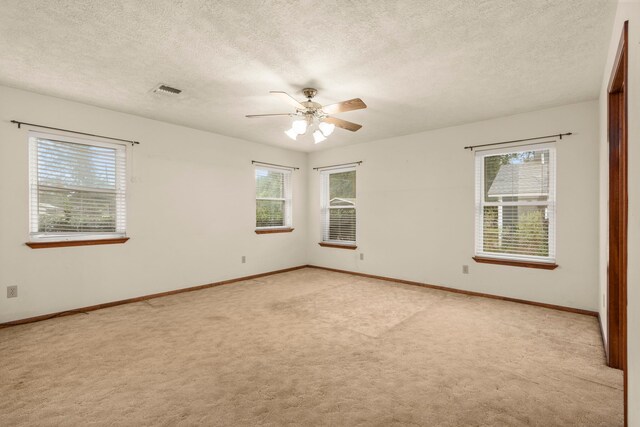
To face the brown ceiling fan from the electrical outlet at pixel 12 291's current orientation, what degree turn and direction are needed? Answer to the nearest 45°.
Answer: approximately 45° to its left

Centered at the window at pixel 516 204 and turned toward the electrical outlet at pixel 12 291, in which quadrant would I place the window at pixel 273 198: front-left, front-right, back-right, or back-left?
front-right

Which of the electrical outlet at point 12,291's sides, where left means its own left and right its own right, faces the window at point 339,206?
left

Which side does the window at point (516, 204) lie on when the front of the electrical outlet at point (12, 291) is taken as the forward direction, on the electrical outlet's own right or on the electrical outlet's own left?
on the electrical outlet's own left

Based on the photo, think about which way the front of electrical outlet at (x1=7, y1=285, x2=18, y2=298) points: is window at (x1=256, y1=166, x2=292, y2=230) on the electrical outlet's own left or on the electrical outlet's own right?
on the electrical outlet's own left

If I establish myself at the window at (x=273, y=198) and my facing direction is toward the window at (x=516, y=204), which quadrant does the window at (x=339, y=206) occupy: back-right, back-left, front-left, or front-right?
front-left

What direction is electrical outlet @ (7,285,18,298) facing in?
toward the camera

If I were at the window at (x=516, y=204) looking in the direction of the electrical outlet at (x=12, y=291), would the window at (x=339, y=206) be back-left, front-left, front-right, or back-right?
front-right
